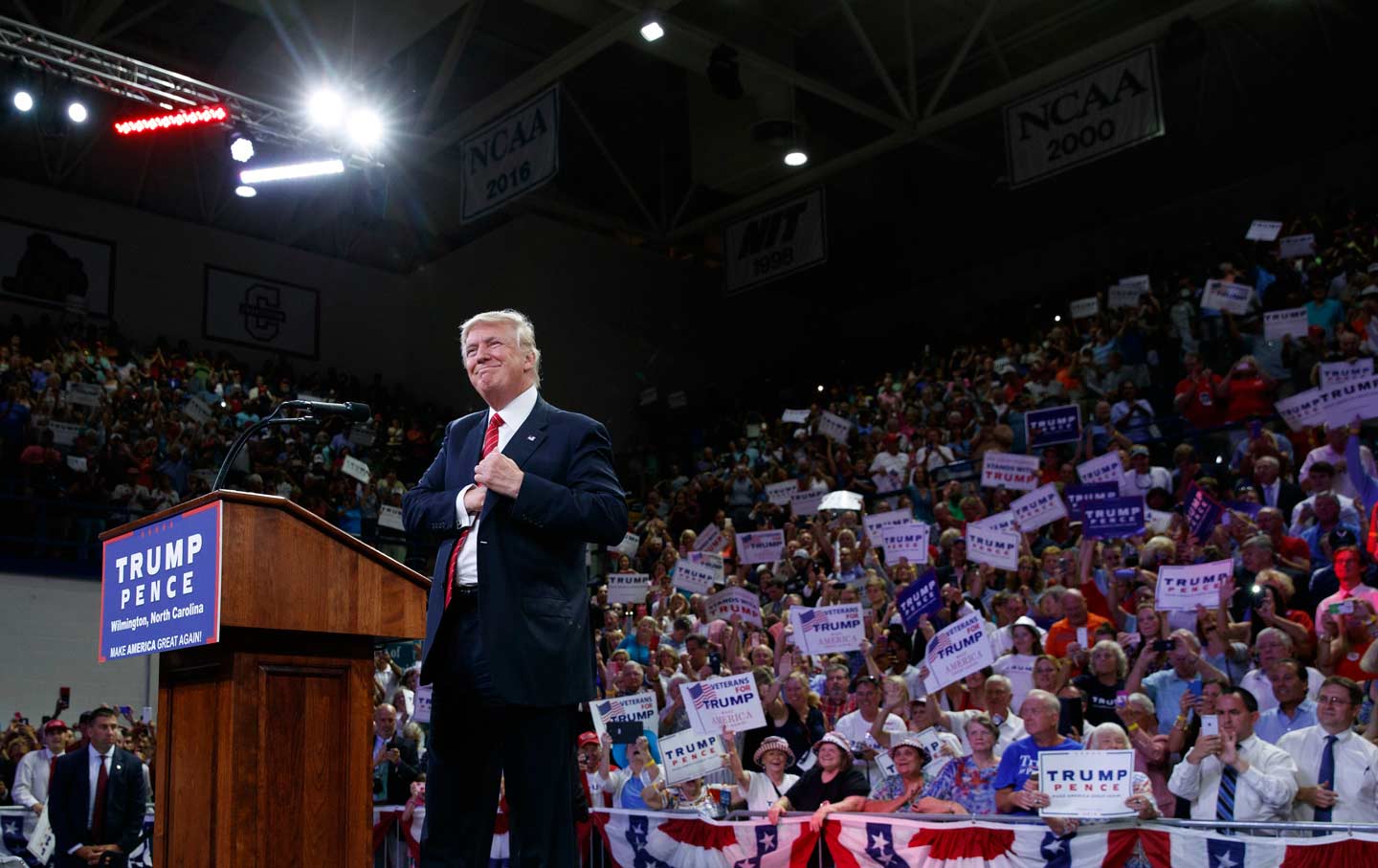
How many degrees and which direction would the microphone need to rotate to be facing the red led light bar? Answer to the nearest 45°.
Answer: approximately 90° to its left

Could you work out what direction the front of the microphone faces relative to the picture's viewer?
facing to the right of the viewer

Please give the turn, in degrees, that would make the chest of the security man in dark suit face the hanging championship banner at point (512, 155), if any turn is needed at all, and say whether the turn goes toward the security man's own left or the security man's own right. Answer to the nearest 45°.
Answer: approximately 135° to the security man's own left

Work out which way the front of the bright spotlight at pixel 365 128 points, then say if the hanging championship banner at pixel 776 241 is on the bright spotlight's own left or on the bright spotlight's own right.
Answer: on the bright spotlight's own left

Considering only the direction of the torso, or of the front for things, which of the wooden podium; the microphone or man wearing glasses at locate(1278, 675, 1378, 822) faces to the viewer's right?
the microphone

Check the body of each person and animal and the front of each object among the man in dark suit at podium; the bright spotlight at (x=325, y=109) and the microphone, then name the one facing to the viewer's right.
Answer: the microphone

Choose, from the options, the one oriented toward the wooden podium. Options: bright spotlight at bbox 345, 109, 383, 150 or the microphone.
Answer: the bright spotlight
